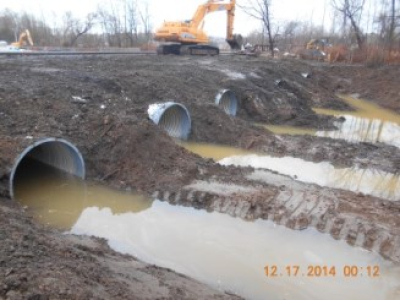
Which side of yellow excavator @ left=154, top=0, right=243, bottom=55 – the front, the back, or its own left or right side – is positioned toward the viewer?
right

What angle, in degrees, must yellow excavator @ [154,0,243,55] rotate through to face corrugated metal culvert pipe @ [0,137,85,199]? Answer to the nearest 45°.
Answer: approximately 90° to its right

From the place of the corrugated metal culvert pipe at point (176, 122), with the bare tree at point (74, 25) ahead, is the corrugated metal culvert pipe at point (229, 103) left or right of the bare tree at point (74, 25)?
right

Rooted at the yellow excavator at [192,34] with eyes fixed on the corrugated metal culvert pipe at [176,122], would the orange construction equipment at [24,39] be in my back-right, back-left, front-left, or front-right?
back-right

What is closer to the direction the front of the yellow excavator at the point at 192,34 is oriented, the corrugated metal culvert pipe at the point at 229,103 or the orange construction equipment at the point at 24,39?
the corrugated metal culvert pipe

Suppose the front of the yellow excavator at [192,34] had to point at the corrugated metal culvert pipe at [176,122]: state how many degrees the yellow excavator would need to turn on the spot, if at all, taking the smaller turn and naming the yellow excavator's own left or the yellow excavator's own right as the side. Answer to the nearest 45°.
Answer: approximately 90° to the yellow excavator's own right

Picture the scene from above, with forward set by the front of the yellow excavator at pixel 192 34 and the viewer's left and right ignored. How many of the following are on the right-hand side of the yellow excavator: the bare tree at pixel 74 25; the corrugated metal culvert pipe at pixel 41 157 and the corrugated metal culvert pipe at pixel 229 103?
2

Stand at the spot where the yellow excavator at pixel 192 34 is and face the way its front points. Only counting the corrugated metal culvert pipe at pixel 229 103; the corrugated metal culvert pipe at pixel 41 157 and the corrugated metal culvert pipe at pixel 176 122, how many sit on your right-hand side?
3

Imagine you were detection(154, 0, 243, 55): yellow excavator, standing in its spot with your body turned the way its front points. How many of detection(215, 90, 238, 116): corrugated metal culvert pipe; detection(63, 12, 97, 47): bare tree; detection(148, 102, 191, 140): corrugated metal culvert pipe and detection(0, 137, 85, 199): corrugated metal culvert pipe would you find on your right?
3

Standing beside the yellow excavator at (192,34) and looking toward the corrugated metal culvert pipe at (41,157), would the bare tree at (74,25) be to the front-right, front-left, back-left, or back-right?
back-right

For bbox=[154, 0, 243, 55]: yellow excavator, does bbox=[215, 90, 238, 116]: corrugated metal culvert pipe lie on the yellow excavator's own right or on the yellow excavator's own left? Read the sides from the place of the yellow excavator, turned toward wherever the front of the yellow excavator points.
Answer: on the yellow excavator's own right

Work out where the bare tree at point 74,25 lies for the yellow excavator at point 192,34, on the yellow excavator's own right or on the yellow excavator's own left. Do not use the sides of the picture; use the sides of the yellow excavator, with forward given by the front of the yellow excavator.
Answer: on the yellow excavator's own left
